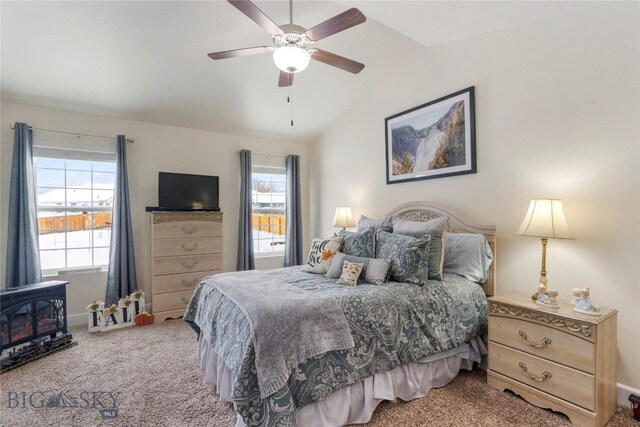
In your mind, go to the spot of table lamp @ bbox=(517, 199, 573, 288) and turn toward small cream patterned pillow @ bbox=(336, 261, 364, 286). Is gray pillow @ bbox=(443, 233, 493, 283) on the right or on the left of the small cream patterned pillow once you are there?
right

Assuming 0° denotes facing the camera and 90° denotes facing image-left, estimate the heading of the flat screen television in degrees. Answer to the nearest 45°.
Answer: approximately 0°
